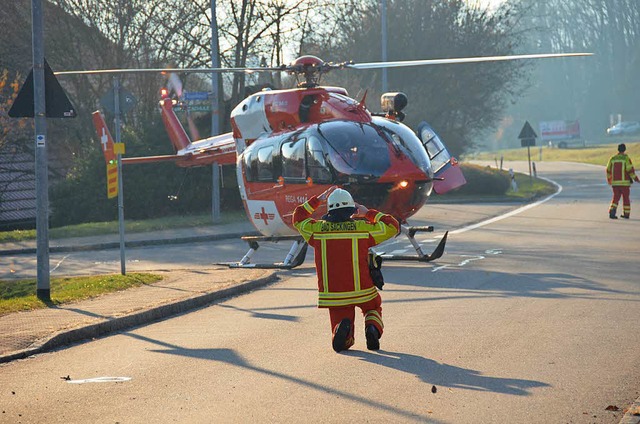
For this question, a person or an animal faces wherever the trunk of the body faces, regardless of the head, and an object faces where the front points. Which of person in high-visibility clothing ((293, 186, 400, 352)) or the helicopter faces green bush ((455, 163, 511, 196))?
the person in high-visibility clothing

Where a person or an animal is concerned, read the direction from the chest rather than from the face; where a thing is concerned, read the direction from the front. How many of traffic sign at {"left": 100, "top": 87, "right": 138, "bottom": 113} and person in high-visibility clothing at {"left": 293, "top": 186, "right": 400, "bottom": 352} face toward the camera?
0

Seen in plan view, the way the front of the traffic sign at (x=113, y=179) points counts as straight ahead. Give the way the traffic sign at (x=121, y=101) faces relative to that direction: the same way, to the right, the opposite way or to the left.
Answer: the opposite way

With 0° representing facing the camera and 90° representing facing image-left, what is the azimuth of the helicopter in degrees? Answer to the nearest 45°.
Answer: approximately 315°

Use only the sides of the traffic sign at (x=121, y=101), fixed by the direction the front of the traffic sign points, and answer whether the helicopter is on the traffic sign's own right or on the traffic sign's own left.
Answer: on the traffic sign's own right

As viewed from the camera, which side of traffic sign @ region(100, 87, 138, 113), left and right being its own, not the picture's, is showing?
back

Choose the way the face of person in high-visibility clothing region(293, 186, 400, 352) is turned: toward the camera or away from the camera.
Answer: away from the camera

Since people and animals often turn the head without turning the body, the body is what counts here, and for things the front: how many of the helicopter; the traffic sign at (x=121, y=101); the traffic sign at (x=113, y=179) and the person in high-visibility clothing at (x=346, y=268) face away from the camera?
2

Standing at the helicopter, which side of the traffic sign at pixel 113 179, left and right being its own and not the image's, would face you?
left

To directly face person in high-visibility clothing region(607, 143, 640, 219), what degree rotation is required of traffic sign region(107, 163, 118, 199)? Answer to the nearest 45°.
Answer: approximately 135° to its left

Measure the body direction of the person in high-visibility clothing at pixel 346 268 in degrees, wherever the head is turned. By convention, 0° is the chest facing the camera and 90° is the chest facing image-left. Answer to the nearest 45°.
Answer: approximately 180°

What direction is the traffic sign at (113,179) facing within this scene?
toward the camera

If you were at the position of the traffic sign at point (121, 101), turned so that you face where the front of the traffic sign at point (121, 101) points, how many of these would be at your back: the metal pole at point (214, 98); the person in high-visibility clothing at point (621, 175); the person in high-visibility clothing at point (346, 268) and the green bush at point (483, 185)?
1

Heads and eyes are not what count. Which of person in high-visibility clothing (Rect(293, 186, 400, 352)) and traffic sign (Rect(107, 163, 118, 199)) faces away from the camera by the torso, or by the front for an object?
the person in high-visibility clothing

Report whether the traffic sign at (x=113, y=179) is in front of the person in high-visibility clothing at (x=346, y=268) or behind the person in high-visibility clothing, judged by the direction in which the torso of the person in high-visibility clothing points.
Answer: in front

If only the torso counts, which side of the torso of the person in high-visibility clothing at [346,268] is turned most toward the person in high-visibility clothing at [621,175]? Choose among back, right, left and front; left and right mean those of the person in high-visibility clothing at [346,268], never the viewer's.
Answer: front

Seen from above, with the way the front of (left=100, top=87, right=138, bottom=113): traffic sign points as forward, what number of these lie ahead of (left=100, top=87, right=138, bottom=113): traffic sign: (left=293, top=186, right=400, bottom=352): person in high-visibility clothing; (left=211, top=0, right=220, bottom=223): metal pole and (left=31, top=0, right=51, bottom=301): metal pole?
1

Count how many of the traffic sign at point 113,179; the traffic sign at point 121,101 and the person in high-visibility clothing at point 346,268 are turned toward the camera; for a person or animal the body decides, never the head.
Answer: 1
